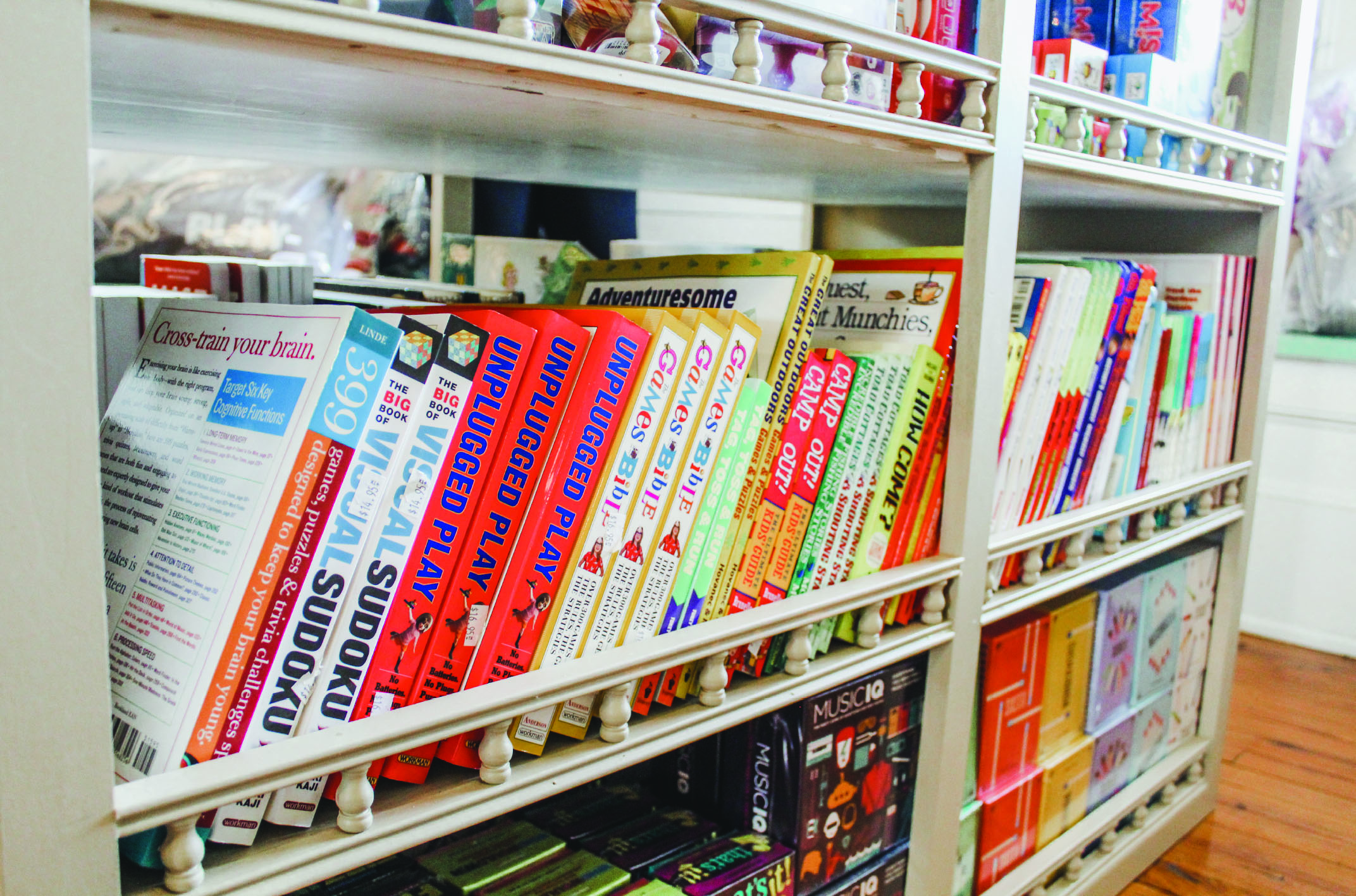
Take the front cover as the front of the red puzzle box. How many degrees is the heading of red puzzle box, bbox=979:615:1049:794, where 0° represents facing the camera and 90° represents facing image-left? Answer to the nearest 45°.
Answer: approximately 315°

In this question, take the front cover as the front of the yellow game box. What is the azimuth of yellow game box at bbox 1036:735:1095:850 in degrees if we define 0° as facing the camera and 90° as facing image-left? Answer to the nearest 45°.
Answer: approximately 315°

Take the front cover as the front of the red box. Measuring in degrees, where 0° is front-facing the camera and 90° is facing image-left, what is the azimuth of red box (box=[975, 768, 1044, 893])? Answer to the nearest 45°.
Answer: approximately 315°

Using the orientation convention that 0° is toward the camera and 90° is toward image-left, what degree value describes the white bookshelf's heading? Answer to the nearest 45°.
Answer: approximately 315°
